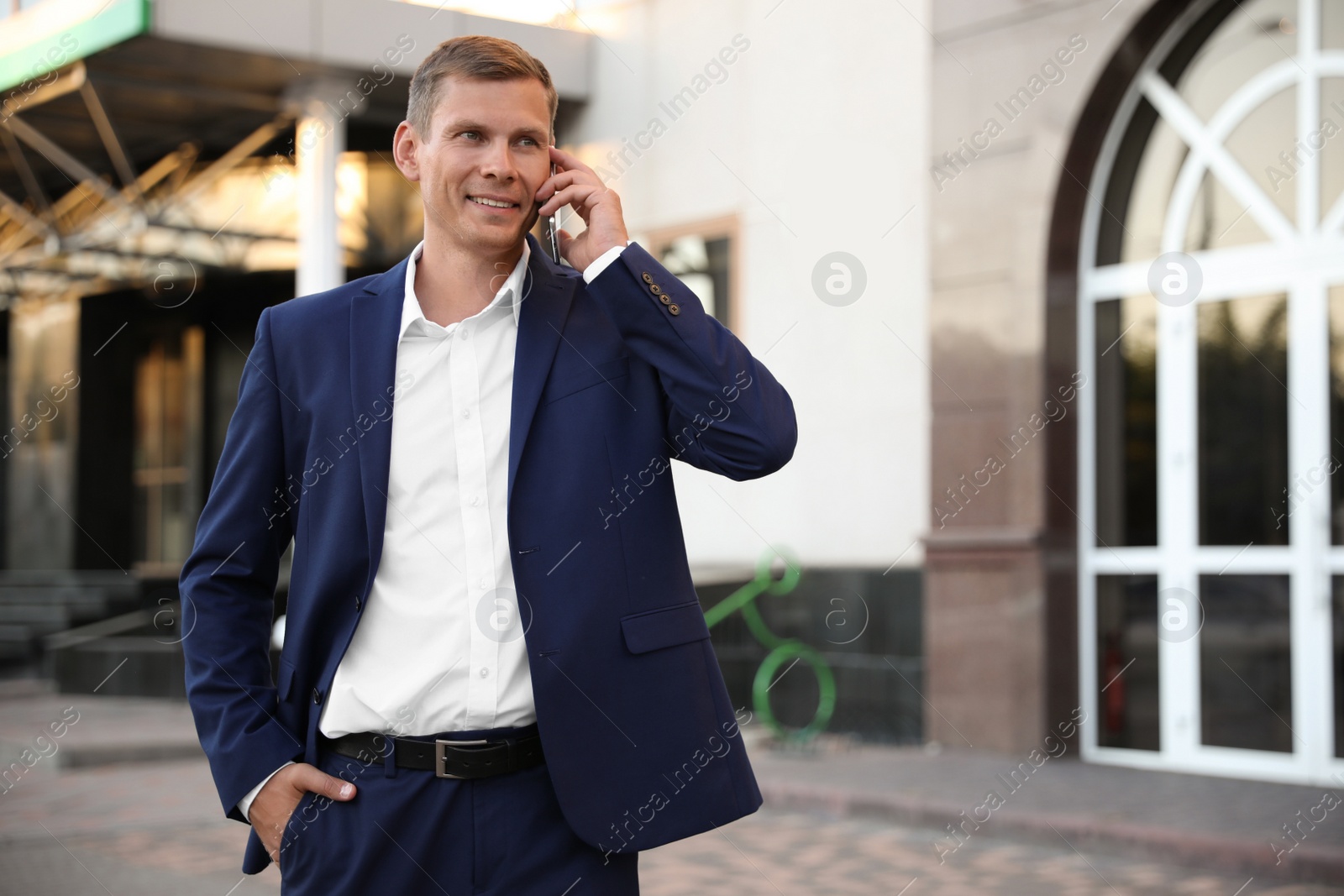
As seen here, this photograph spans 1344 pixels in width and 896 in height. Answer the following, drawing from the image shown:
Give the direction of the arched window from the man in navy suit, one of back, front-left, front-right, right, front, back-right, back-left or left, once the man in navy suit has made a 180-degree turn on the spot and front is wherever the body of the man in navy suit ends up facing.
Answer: front-right

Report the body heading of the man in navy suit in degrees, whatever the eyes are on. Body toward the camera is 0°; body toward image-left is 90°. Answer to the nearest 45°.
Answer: approximately 0°

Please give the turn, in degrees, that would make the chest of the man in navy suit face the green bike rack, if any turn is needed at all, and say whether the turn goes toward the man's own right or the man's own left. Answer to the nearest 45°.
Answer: approximately 180°

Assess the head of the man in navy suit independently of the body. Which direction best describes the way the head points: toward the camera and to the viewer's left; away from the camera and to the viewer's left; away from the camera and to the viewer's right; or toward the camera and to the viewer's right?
toward the camera and to the viewer's right
